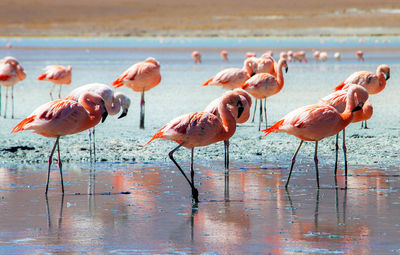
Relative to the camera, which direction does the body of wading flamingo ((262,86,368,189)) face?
to the viewer's right

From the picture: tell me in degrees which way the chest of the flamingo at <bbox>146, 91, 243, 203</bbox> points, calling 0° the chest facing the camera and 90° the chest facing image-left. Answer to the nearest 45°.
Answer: approximately 270°

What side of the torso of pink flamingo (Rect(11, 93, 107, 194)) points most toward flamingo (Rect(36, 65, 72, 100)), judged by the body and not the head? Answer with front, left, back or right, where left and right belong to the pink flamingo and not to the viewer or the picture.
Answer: left

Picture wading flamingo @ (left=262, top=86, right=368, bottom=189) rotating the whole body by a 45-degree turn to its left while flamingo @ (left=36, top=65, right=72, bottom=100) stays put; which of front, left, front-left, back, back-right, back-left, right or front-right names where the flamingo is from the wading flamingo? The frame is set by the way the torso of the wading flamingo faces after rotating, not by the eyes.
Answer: left

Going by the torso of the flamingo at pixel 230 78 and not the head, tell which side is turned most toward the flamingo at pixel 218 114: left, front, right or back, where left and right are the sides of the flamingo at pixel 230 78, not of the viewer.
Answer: right

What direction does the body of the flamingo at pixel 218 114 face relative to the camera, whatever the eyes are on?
to the viewer's right

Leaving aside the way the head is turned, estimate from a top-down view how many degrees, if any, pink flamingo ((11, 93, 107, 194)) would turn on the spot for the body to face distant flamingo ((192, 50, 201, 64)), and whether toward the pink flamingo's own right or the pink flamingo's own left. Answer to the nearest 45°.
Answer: approximately 90° to the pink flamingo's own left

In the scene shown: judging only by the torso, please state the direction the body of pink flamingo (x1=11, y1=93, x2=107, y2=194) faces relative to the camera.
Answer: to the viewer's right

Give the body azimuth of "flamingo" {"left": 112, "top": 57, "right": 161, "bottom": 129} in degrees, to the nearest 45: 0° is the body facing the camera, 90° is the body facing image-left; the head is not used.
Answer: approximately 270°

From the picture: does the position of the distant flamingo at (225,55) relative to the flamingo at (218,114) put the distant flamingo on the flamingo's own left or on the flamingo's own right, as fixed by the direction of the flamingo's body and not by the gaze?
on the flamingo's own left

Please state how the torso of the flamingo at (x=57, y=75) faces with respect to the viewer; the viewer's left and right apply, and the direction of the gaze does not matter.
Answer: facing to the right of the viewer

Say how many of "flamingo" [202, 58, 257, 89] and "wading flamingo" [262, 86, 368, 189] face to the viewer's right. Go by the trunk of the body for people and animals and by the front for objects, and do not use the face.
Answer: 2
